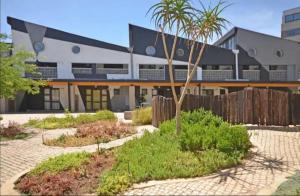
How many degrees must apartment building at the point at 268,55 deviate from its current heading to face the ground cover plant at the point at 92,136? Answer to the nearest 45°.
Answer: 0° — it already faces it

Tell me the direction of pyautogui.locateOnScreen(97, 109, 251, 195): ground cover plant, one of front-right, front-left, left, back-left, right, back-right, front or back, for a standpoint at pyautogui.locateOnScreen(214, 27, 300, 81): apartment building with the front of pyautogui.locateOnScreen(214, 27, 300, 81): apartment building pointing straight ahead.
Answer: front

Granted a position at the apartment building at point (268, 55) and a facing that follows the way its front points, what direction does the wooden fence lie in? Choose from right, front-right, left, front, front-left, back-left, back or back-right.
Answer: front

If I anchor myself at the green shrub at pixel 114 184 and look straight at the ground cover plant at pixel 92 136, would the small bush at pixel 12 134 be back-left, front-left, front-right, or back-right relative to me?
front-left

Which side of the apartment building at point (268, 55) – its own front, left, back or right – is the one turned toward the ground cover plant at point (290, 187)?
front

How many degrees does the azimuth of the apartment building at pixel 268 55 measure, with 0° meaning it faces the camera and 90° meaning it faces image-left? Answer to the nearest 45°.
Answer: approximately 0°

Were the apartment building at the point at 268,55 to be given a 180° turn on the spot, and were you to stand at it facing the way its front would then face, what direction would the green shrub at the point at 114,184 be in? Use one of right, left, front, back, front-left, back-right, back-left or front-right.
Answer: back

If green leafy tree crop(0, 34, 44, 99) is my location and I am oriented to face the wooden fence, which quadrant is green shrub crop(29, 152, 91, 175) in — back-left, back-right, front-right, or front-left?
front-right

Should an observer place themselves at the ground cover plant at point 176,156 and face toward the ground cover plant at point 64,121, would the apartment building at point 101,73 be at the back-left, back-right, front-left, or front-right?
front-right

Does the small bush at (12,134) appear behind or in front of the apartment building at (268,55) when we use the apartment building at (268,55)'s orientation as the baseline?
in front
